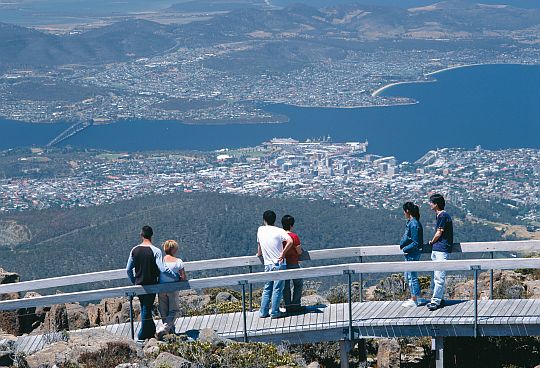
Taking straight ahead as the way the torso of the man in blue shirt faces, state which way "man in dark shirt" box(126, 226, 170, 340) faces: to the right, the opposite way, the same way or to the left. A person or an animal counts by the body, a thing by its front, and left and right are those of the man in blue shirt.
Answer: to the right

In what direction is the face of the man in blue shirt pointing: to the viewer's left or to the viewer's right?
to the viewer's left

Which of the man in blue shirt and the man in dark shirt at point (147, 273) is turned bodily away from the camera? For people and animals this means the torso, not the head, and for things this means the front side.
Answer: the man in dark shirt

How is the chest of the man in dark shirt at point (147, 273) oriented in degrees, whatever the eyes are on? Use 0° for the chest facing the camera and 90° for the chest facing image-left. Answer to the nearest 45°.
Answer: approximately 180°

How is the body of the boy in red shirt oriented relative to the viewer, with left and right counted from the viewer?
facing away from the viewer

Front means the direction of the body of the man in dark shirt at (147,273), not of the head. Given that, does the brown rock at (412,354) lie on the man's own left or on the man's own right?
on the man's own right

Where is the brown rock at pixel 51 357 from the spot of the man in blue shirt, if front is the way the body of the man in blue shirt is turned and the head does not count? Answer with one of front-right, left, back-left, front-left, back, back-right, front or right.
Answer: front-left

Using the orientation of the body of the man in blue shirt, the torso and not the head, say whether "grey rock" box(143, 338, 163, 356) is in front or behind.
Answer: in front

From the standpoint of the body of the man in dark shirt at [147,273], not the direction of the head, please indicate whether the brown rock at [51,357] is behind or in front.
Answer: behind

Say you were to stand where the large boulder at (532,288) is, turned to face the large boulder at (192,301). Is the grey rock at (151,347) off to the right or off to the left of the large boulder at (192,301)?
left
